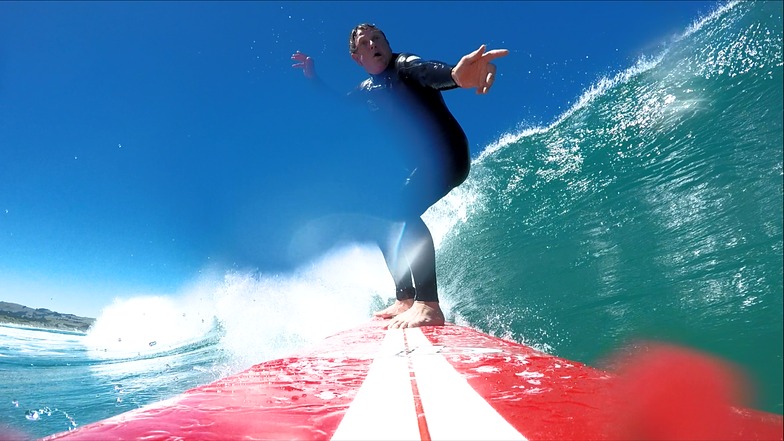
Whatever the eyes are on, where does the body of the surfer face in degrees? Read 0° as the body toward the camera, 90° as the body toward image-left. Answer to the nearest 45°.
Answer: approximately 45°
